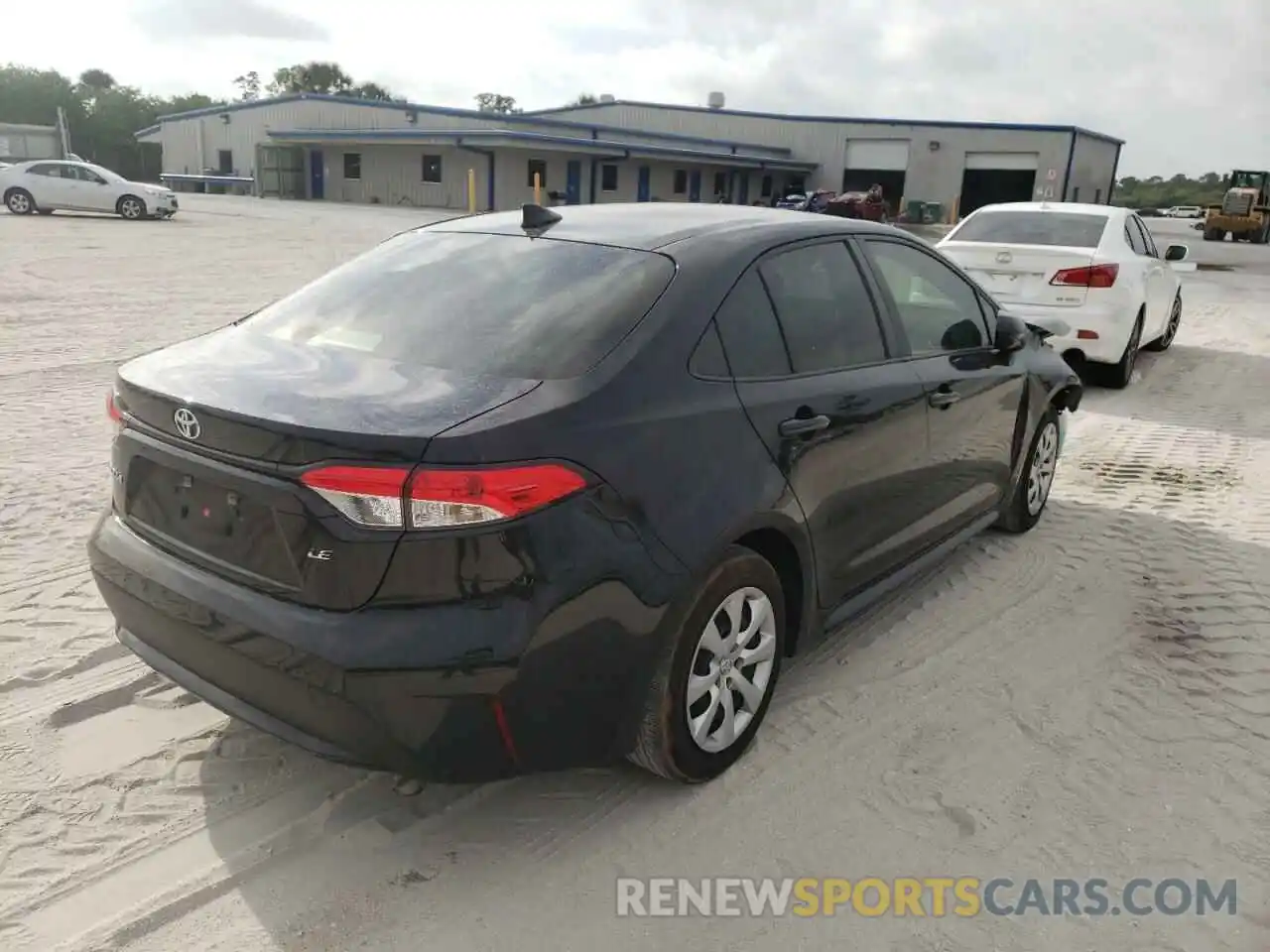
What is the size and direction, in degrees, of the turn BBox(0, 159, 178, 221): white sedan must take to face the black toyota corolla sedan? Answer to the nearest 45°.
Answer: approximately 90° to its right

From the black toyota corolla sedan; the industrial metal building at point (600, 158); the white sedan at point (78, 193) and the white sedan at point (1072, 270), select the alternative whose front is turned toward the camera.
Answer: the industrial metal building

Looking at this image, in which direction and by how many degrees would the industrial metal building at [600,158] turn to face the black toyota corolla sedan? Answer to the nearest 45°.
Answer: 0° — it already faces it

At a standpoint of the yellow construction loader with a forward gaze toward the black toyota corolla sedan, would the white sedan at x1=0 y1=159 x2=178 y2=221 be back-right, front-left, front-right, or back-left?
front-right

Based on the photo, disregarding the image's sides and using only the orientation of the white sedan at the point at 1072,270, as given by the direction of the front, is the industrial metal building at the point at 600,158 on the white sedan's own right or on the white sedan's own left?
on the white sedan's own left

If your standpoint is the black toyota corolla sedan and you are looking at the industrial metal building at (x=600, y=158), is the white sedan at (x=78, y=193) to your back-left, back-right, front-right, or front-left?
front-left

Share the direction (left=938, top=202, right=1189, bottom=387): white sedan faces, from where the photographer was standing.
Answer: facing away from the viewer and to the right of the viewer

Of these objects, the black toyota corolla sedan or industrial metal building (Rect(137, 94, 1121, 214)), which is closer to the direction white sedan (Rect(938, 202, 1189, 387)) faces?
the industrial metal building

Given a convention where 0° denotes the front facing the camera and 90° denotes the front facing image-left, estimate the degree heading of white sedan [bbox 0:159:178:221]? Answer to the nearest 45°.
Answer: approximately 270°

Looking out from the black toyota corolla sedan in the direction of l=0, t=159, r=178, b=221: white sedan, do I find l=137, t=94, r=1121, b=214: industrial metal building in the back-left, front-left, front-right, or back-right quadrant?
front-right

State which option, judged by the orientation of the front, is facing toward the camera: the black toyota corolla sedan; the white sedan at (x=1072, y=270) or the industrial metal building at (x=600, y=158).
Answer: the industrial metal building

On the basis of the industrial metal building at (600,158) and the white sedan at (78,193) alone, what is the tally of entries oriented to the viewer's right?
1

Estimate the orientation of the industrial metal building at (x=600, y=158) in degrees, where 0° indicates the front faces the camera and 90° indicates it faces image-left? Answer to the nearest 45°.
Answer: approximately 0°

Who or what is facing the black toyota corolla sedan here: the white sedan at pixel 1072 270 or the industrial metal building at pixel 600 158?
the industrial metal building

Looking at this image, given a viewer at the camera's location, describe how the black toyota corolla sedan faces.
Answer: facing away from the viewer and to the right of the viewer

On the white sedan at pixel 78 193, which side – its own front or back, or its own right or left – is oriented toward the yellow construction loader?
front
